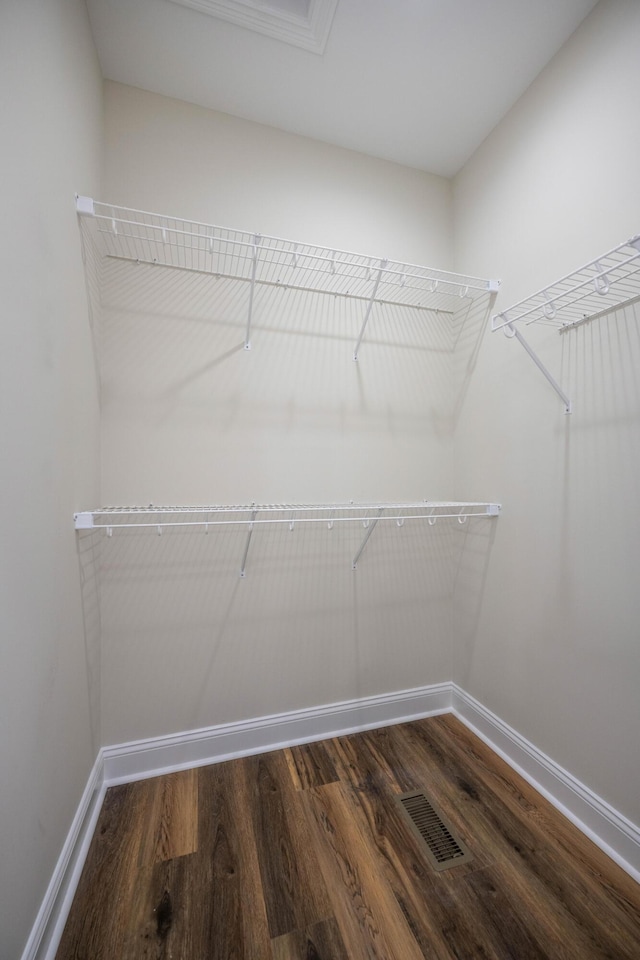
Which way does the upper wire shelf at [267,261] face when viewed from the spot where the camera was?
facing the viewer

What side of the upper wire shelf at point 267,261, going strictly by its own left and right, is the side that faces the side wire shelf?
left

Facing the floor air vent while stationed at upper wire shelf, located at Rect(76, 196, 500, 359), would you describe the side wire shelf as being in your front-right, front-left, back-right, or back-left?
front-left
